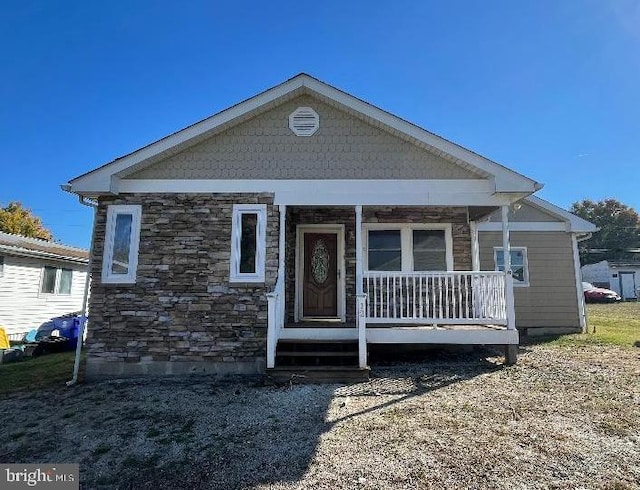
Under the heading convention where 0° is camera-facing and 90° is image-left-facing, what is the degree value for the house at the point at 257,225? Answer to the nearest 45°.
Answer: approximately 0°

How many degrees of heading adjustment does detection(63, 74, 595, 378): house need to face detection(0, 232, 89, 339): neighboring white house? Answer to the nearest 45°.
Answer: approximately 135° to its right

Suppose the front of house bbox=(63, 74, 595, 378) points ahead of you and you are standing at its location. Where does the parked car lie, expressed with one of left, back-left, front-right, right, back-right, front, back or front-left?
back-left

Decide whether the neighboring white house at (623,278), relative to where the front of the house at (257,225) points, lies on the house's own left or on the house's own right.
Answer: on the house's own left
